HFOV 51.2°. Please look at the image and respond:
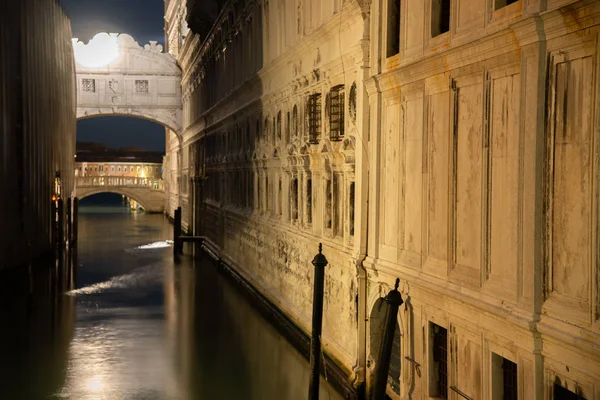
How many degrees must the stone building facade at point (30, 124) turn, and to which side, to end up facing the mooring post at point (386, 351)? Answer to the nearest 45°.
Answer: approximately 90° to its right

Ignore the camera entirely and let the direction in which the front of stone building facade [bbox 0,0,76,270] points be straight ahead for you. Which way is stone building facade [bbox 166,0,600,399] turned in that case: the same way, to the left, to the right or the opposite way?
the opposite way

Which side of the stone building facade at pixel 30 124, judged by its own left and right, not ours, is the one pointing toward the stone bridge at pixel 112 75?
left

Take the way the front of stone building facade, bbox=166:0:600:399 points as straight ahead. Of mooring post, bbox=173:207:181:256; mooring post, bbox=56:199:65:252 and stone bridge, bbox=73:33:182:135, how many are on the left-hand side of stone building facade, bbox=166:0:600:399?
0

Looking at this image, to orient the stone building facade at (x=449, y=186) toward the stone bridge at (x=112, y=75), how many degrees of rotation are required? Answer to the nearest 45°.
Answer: approximately 90° to its right

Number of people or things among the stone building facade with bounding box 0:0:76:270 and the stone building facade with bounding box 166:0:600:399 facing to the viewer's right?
1

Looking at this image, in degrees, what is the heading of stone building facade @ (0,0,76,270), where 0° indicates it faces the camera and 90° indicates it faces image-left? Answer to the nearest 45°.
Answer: approximately 270°

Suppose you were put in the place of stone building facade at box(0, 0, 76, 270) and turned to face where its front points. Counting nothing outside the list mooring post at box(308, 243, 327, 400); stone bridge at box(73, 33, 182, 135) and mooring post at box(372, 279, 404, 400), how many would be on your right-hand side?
2
